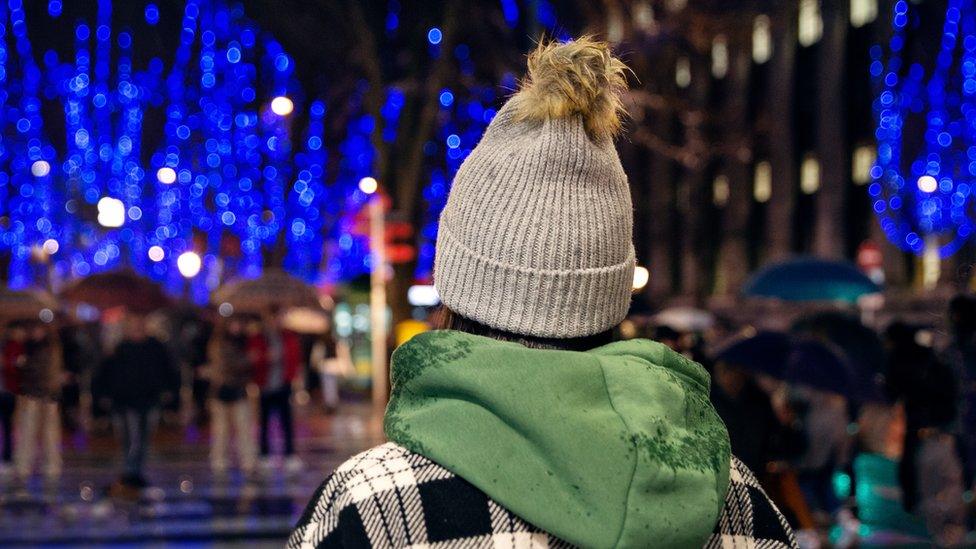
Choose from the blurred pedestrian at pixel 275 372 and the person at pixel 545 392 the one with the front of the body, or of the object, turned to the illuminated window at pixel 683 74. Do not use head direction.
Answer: the person

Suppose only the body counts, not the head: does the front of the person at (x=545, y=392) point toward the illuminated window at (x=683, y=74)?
yes

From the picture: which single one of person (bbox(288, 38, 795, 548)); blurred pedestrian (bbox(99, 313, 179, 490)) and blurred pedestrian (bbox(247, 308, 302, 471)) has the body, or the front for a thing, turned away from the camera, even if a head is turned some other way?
the person

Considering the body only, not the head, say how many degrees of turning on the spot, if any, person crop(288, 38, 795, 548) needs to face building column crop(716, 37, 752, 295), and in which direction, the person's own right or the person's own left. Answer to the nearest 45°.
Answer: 0° — they already face it

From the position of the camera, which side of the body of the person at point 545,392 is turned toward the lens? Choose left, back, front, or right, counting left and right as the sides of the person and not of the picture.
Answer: back

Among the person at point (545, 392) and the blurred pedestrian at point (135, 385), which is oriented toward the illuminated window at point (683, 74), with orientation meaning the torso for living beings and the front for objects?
the person

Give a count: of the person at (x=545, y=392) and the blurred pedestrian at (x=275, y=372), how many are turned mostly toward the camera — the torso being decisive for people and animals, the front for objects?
1

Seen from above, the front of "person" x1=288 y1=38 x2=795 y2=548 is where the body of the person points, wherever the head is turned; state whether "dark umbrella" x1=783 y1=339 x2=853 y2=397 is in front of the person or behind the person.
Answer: in front

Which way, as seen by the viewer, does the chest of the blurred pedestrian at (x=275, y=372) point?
toward the camera

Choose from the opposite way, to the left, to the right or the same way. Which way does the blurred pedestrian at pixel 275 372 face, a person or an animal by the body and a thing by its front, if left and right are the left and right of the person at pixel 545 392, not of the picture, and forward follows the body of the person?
the opposite way

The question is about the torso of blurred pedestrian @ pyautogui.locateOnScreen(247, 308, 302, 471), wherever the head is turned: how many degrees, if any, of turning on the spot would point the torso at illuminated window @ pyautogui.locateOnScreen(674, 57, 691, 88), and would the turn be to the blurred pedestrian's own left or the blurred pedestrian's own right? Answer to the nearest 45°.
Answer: approximately 135° to the blurred pedestrian's own left

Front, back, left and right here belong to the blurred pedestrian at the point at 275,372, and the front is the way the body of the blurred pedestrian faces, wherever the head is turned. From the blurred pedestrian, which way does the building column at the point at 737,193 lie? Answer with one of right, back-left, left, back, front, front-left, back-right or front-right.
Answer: back-left

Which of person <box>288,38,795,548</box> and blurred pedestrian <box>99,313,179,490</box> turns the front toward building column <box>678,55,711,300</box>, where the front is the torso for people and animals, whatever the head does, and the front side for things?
the person

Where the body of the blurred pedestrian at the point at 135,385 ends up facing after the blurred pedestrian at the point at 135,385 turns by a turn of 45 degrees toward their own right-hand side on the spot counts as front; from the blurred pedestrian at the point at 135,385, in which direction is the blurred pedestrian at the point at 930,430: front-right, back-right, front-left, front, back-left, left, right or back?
left

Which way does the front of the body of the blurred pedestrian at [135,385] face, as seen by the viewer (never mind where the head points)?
toward the camera
